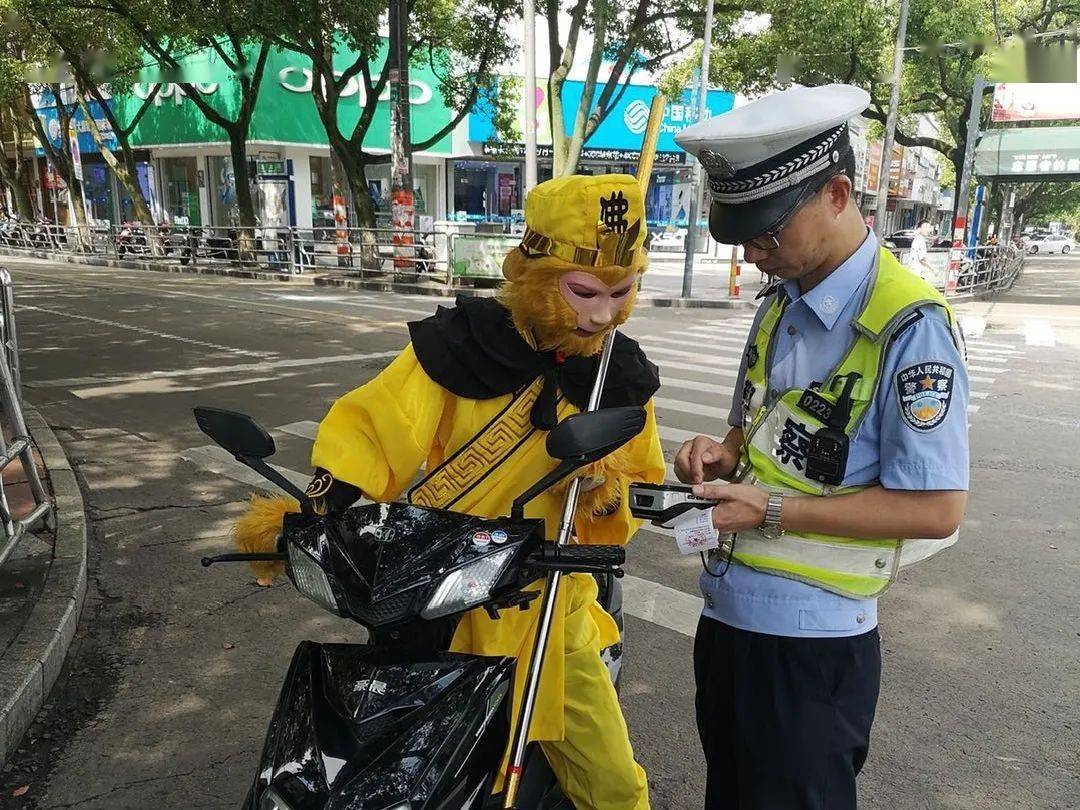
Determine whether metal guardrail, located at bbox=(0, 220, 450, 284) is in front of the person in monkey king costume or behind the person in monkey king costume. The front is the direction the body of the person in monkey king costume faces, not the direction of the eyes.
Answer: behind

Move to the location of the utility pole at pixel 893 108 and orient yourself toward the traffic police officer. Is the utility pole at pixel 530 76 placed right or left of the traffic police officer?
right

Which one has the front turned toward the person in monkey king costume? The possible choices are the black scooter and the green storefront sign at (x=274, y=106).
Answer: the green storefront sign

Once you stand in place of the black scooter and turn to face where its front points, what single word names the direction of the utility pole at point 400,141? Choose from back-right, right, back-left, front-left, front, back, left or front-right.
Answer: back-right

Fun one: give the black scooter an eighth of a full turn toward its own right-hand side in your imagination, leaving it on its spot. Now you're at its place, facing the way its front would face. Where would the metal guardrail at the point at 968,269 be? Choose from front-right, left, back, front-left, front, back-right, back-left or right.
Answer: back-right

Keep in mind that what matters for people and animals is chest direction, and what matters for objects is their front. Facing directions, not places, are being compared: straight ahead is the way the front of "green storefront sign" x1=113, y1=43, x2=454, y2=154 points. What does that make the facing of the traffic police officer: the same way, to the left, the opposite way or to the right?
to the right

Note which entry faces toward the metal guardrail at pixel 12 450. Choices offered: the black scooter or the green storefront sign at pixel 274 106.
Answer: the green storefront sign

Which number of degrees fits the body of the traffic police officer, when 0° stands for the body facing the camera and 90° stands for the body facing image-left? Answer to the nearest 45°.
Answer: approximately 45°

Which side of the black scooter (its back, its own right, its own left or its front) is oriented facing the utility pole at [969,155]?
back

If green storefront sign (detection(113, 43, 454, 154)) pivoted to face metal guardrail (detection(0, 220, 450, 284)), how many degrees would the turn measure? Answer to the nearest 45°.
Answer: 0° — it already faces it

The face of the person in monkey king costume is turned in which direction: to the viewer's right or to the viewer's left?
to the viewer's right

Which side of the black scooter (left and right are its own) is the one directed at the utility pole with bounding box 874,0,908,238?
back
